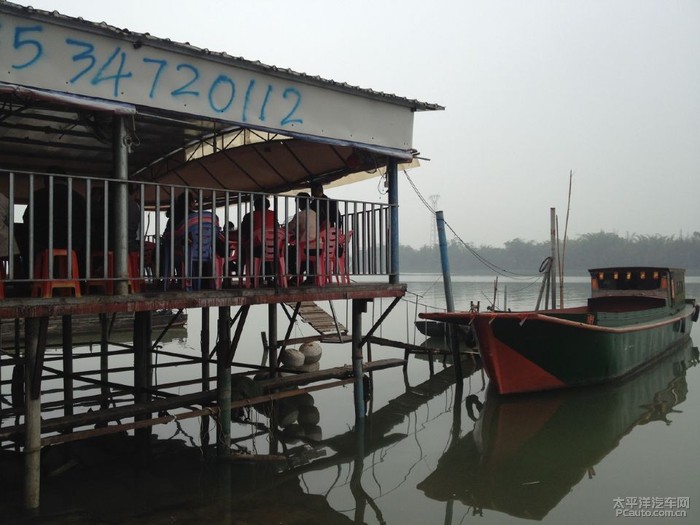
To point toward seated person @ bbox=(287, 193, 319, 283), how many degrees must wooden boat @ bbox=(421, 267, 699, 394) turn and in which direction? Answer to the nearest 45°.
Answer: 0° — it already faces them

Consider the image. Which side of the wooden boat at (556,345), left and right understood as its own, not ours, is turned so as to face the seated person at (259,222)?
front

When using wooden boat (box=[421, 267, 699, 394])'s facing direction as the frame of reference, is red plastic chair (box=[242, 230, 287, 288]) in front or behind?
in front

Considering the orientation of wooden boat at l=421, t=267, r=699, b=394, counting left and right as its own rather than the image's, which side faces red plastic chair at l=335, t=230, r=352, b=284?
front

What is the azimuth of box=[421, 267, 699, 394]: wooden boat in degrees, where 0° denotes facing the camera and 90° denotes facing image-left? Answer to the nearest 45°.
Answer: approximately 45°

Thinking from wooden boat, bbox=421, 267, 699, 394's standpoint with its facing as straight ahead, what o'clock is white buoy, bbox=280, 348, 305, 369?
The white buoy is roughly at 1 o'clock from the wooden boat.

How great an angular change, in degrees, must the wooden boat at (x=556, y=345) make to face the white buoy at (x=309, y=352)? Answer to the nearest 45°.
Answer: approximately 45° to its right
